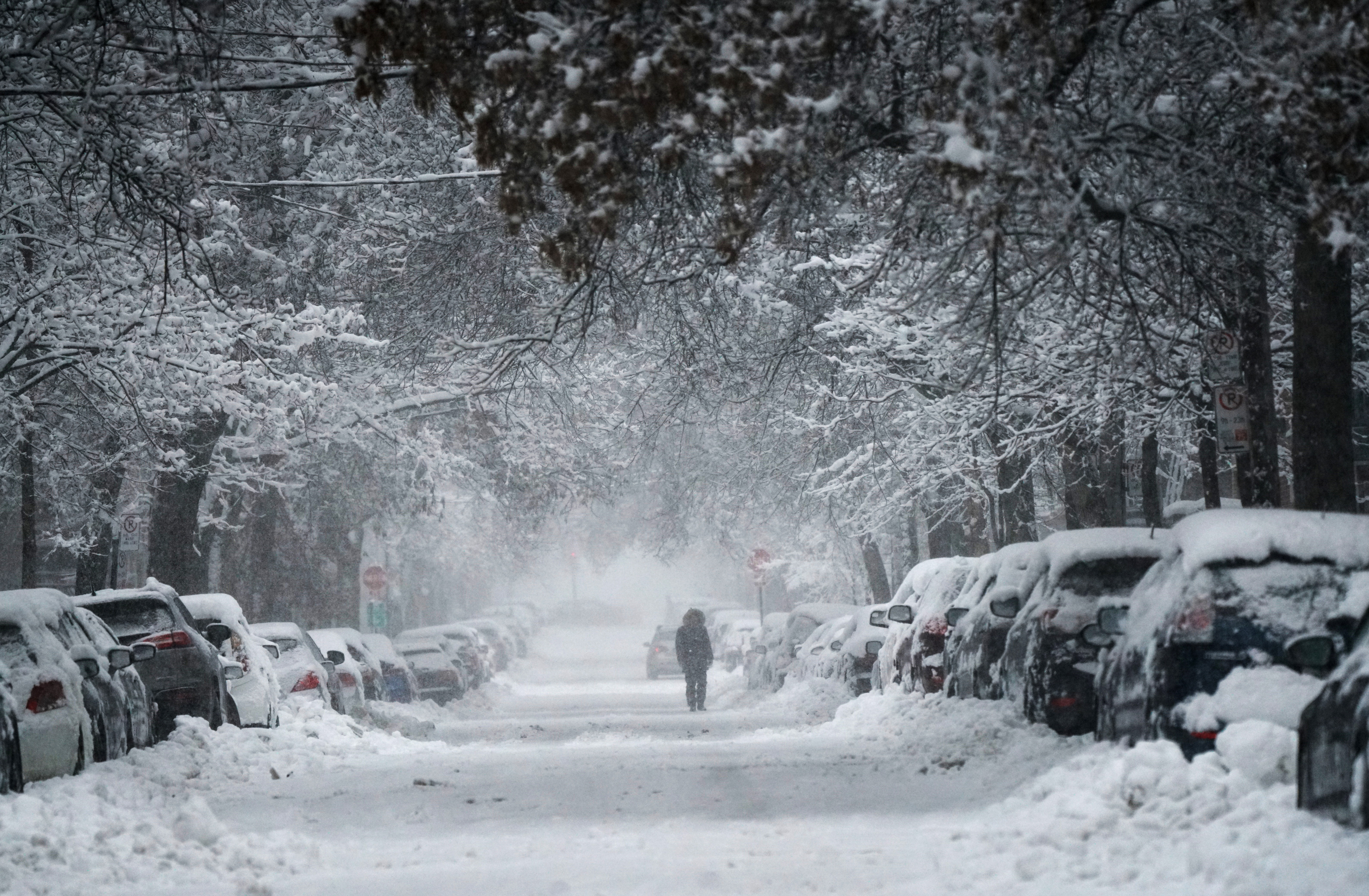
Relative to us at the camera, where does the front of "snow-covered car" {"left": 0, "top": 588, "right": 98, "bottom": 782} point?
facing away from the viewer

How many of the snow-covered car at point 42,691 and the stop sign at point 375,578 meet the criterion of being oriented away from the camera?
1

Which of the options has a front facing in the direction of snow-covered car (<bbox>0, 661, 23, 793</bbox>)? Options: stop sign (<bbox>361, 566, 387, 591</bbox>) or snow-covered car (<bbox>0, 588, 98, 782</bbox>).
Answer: the stop sign

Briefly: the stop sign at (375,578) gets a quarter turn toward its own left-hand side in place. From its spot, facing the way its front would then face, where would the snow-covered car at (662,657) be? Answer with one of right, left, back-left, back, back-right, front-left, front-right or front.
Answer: front-left

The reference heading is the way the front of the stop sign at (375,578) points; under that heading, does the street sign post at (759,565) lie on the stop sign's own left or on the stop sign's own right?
on the stop sign's own left

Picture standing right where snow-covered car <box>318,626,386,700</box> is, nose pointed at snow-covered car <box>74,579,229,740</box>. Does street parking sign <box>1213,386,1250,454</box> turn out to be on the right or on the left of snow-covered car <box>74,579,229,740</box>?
left

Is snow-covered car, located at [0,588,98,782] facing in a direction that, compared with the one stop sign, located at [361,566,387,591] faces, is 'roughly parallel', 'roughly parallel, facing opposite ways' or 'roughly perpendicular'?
roughly parallel, facing opposite ways

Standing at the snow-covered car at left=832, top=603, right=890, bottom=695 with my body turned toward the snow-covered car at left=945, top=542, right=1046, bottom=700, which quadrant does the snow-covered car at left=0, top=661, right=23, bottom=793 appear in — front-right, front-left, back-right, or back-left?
front-right

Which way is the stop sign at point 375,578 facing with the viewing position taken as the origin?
facing the viewer

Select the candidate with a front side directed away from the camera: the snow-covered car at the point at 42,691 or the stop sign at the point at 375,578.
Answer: the snow-covered car

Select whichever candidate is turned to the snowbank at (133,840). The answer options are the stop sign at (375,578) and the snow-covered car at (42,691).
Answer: the stop sign

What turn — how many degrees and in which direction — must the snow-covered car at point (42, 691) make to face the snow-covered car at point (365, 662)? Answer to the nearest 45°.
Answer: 0° — it already faces it

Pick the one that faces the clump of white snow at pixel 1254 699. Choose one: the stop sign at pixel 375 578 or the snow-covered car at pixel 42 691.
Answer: the stop sign

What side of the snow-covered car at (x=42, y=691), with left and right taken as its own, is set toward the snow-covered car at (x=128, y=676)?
front

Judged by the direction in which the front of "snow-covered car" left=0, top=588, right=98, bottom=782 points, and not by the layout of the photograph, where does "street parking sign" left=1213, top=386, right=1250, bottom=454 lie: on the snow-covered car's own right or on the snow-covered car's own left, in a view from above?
on the snow-covered car's own right

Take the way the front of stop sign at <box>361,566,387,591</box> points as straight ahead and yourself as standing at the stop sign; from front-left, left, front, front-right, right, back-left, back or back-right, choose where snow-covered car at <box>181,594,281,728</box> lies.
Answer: front

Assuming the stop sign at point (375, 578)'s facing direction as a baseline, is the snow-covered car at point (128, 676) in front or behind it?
in front
